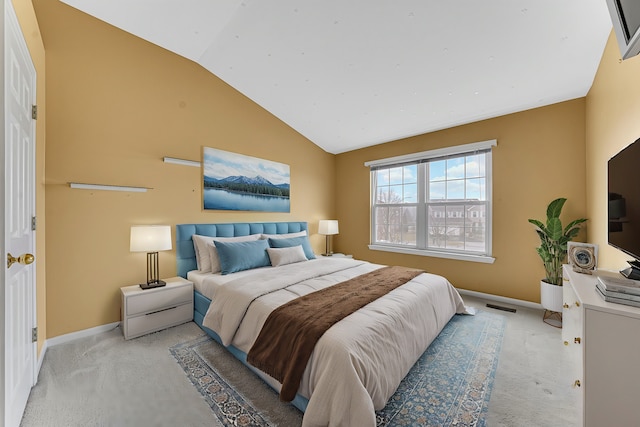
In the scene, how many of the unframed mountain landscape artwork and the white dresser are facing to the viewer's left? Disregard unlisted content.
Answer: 1

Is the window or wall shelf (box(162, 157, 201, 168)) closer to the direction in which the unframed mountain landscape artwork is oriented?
the window

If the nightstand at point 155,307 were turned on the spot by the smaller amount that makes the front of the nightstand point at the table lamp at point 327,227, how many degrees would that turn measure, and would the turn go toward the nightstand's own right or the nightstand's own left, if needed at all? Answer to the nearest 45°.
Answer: approximately 45° to the nightstand's own left

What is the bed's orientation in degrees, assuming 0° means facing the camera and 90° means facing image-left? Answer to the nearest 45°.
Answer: approximately 315°

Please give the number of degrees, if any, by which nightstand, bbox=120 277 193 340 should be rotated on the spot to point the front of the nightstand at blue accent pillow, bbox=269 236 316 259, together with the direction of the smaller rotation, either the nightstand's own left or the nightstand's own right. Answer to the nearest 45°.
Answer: approximately 45° to the nightstand's own left

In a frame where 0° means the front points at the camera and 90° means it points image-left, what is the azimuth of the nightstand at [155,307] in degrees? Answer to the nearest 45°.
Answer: approximately 315°

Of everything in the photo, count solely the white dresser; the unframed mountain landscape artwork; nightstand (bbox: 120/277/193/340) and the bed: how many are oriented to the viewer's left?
1

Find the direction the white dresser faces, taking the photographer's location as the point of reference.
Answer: facing to the left of the viewer

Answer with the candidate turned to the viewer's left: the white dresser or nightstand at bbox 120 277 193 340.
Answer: the white dresser

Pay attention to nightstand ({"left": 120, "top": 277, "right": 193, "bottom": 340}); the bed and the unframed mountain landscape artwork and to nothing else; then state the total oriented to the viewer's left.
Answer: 0

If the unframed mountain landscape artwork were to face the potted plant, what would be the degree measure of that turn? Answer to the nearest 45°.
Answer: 0° — it already faces it

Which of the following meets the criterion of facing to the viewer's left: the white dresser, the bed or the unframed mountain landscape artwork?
the white dresser
